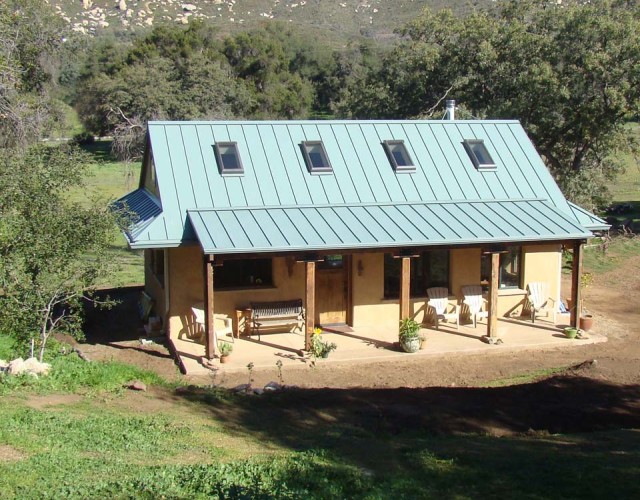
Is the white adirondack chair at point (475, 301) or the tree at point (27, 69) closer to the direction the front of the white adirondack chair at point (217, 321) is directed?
the white adirondack chair

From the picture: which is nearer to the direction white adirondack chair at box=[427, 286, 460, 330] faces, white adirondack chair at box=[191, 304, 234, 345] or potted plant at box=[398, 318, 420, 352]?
the potted plant

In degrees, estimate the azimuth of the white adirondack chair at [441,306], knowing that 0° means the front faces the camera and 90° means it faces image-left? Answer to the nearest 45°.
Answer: approximately 315°

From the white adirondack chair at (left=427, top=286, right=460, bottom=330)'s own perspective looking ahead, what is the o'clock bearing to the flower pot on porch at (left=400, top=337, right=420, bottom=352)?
The flower pot on porch is roughly at 2 o'clock from the white adirondack chair.

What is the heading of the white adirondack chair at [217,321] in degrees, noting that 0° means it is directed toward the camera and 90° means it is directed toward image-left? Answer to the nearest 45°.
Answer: approximately 315°

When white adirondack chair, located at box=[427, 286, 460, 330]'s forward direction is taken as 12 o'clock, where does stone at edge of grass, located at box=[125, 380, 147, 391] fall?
The stone at edge of grass is roughly at 3 o'clock from the white adirondack chair.

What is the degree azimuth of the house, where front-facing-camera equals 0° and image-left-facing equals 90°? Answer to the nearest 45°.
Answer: approximately 0°

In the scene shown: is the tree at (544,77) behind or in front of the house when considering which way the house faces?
behind

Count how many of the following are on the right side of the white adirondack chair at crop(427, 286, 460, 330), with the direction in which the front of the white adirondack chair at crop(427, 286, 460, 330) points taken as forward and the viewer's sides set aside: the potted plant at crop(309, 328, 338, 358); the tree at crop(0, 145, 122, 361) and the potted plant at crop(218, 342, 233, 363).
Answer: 3
